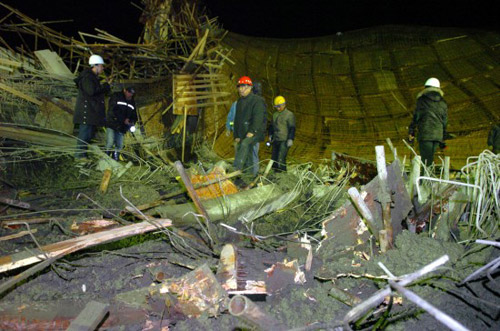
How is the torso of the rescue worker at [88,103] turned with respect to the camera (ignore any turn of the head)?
to the viewer's right

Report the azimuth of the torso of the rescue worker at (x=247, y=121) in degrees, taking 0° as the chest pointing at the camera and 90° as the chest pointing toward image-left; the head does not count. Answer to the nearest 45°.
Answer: approximately 45°

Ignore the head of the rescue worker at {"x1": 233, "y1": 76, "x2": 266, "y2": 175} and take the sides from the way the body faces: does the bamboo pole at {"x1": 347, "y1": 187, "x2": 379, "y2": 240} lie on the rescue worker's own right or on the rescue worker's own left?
on the rescue worker's own left

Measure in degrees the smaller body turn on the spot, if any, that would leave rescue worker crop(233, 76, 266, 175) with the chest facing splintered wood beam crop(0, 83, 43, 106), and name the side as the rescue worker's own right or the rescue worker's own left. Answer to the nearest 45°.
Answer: approximately 45° to the rescue worker's own right

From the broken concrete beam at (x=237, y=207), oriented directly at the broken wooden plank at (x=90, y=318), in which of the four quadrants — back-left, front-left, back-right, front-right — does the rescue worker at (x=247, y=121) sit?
back-right
